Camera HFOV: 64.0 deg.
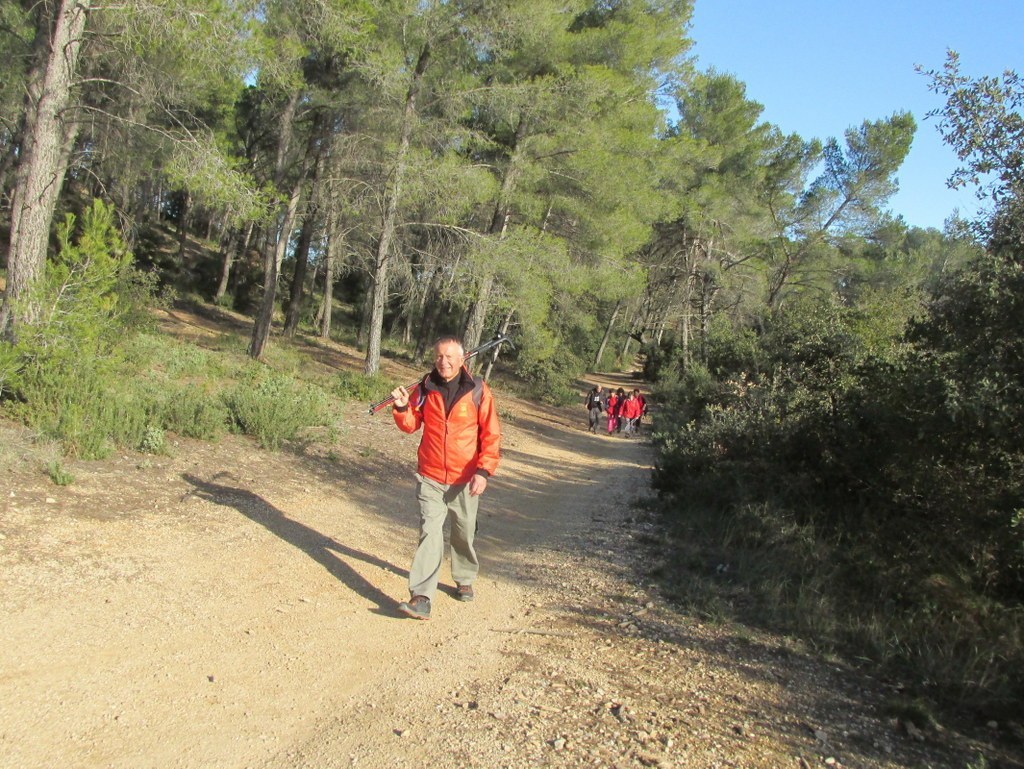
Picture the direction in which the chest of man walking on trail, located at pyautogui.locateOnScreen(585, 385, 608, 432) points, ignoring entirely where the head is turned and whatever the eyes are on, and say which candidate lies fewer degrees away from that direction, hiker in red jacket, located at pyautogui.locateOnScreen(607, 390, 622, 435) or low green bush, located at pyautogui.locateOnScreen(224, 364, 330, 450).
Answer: the low green bush

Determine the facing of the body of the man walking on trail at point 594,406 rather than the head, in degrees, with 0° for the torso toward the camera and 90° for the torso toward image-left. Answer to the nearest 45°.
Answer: approximately 0°

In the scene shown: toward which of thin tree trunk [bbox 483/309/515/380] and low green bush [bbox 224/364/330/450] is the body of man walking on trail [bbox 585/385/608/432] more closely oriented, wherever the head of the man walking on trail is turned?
the low green bush

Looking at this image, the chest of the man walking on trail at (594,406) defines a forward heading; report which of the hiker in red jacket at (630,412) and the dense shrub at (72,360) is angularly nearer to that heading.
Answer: the dense shrub

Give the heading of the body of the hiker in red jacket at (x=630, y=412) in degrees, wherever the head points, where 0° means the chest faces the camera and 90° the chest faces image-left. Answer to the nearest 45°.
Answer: approximately 0°

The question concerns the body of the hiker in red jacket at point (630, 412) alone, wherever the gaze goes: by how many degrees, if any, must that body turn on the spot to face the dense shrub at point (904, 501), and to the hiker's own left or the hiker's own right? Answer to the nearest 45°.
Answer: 0° — they already face it

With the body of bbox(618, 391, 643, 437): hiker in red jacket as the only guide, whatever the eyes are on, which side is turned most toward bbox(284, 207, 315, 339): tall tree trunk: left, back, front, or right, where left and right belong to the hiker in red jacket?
right

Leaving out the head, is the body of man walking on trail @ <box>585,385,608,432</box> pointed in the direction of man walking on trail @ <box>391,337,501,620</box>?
yes

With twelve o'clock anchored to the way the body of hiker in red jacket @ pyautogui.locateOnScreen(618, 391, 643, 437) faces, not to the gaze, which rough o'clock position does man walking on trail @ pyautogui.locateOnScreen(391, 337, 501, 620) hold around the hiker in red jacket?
The man walking on trail is roughly at 12 o'clock from the hiker in red jacket.

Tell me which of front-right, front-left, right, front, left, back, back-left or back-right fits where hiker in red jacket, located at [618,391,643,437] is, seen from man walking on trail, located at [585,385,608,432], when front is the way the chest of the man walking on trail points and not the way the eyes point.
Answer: left

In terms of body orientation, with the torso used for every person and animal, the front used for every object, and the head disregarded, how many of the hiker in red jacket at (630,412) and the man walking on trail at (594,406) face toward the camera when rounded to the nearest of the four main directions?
2

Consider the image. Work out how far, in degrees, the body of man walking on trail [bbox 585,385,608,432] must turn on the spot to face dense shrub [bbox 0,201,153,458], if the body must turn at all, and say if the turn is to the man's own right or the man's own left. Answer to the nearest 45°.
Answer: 0° — they already face it

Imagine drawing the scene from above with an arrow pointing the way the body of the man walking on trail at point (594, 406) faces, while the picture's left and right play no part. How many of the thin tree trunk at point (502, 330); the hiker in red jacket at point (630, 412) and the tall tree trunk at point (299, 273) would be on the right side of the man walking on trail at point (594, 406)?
2

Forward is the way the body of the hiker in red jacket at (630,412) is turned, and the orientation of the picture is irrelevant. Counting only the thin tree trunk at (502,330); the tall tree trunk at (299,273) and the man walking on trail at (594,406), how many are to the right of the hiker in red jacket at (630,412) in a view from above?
3
